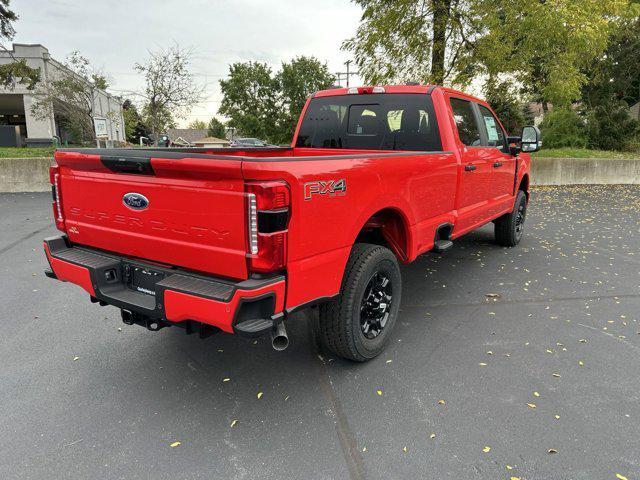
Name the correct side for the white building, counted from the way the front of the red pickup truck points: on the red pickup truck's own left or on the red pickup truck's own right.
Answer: on the red pickup truck's own left

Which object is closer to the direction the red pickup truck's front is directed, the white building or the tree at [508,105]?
the tree

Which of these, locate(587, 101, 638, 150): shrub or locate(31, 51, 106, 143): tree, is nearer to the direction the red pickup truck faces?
the shrub

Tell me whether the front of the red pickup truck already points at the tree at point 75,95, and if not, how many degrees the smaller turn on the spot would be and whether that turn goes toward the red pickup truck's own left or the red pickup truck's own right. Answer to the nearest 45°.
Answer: approximately 90° to the red pickup truck's own left

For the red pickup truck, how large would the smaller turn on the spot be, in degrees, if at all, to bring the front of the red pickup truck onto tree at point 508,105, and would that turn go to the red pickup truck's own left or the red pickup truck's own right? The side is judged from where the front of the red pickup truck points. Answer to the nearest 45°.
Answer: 0° — it already faces it

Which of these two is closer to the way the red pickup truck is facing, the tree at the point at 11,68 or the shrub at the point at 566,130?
the shrub

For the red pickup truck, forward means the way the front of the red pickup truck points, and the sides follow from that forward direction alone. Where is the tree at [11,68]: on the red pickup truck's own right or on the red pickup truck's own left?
on the red pickup truck's own left

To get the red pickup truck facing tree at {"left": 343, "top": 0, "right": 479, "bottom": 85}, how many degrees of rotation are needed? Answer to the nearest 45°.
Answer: approximately 45° to its left

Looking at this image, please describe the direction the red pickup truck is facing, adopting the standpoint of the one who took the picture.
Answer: facing away from the viewer and to the right of the viewer
